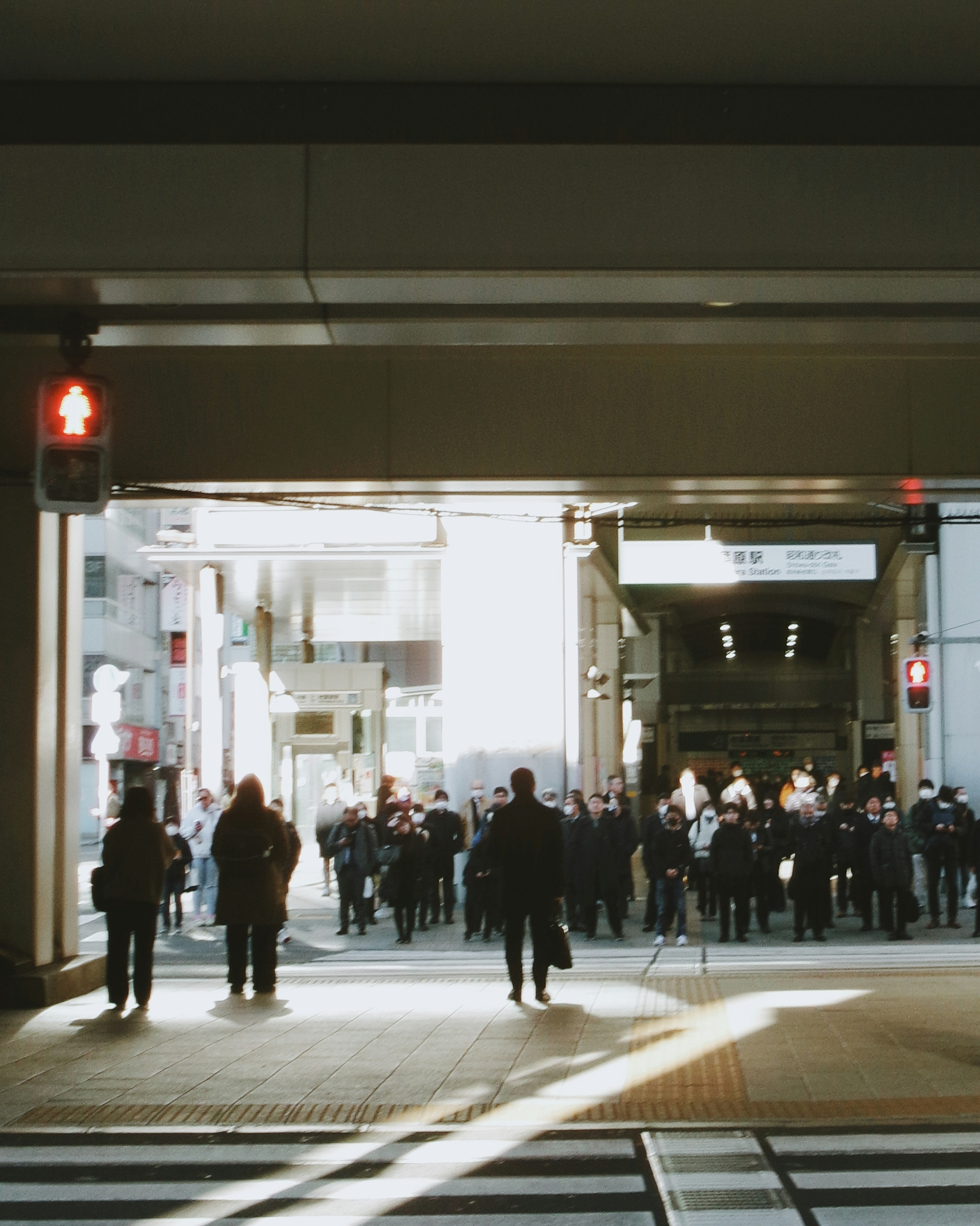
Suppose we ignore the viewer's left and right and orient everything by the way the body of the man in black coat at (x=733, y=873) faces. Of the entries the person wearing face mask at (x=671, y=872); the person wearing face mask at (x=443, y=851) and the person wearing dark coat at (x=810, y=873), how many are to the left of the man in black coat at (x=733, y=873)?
1

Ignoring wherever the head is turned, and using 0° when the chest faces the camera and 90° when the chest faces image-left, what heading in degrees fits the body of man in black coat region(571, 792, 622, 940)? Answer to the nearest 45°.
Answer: approximately 0°

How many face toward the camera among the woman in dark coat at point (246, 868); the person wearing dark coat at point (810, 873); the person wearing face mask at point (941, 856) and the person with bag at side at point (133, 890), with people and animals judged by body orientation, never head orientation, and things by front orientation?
2

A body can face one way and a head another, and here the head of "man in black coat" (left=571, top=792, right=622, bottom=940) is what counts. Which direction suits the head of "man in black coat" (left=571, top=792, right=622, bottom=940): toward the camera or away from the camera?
toward the camera

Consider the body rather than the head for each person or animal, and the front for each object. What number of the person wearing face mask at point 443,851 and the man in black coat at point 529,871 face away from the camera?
1

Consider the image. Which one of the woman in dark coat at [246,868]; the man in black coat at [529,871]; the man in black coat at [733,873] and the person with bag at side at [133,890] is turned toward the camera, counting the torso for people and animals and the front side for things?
the man in black coat at [733,873]

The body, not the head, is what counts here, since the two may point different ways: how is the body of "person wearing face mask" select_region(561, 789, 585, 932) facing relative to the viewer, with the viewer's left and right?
facing the viewer and to the left of the viewer

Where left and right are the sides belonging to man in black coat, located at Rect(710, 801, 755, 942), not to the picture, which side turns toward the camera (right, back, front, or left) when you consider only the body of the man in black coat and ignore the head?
front

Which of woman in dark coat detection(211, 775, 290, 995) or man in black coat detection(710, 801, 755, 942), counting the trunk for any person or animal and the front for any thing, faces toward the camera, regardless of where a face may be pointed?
the man in black coat

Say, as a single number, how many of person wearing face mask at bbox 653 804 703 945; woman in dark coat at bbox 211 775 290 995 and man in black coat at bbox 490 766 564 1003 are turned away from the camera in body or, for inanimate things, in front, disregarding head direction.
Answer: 2

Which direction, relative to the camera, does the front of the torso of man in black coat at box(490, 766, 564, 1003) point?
away from the camera

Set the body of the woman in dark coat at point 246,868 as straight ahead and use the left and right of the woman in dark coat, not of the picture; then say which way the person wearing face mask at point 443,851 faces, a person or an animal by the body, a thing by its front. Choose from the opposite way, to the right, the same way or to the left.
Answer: the opposite way

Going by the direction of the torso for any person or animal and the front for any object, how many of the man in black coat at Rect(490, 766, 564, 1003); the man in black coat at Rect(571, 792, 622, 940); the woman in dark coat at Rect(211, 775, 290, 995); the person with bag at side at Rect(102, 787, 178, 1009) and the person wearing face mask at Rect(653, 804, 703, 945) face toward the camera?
2

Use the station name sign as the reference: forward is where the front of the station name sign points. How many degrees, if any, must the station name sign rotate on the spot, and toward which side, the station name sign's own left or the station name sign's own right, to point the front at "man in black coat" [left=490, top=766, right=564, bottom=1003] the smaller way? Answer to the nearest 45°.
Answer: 0° — it already faces them

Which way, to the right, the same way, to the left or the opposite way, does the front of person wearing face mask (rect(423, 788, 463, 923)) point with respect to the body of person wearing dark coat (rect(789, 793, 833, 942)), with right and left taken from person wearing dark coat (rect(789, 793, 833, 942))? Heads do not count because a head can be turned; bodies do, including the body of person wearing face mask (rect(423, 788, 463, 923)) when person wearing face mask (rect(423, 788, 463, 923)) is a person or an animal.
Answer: the same way

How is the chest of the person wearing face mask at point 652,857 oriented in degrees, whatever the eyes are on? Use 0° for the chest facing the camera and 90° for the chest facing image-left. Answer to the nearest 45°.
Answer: approximately 315°

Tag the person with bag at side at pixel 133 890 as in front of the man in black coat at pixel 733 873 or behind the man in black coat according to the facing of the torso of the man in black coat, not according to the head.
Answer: in front

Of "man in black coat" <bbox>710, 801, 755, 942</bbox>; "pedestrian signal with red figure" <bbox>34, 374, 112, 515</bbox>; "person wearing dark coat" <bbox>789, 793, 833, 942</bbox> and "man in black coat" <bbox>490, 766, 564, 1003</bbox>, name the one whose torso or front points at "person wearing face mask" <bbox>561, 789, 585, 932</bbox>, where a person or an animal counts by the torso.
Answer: "man in black coat" <bbox>490, 766, 564, 1003</bbox>
